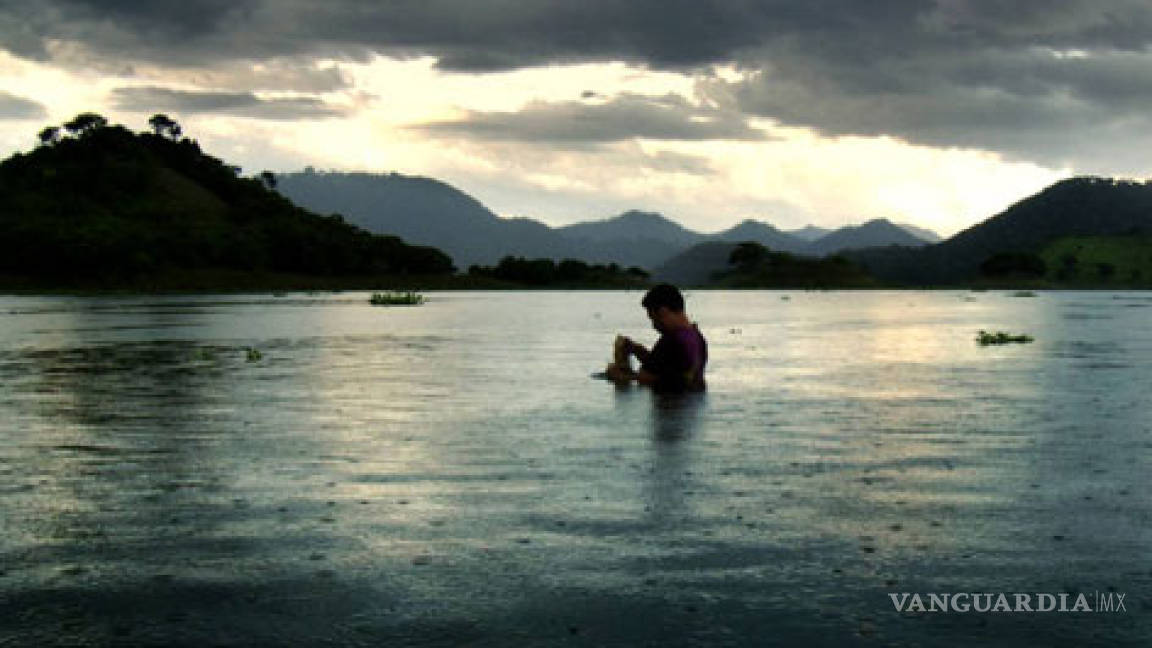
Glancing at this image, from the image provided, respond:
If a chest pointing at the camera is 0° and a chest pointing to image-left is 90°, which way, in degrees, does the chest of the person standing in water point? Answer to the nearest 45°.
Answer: approximately 90°

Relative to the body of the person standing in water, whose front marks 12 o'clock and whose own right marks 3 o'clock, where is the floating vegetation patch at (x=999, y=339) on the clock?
The floating vegetation patch is roughly at 4 o'clock from the person standing in water.

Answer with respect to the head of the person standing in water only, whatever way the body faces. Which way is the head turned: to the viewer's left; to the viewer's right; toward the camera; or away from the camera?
to the viewer's left
